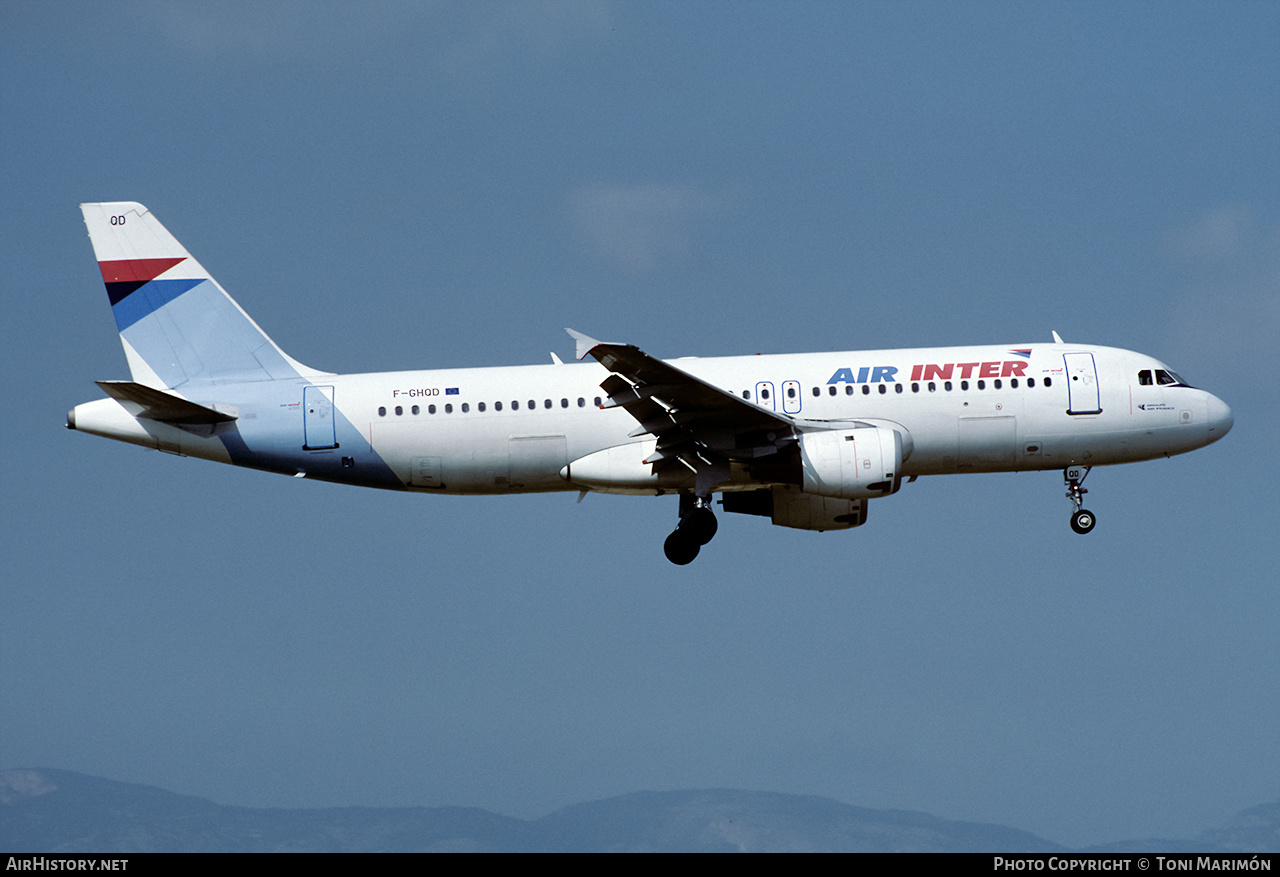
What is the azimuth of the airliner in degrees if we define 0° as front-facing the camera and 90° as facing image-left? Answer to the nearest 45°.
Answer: approximately 270°
